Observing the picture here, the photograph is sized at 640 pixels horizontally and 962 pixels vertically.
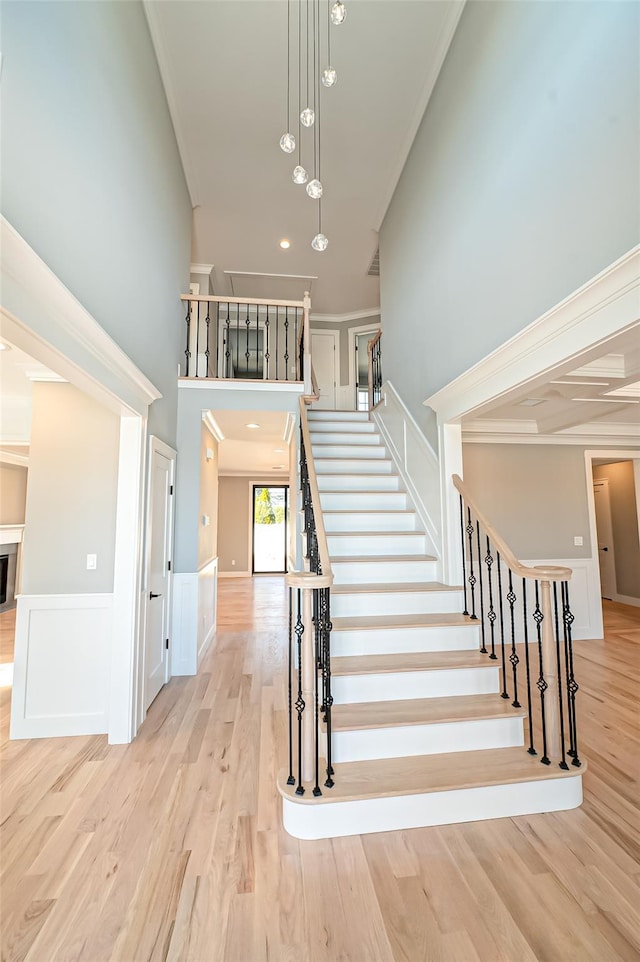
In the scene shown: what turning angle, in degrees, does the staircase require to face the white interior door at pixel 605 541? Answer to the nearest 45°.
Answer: approximately 135° to its left

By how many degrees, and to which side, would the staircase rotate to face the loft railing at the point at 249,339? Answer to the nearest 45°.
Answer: approximately 135° to its right

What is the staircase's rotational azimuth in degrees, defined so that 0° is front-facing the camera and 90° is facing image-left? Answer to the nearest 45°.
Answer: approximately 0°

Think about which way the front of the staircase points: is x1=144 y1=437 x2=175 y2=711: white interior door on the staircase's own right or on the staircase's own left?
on the staircase's own right

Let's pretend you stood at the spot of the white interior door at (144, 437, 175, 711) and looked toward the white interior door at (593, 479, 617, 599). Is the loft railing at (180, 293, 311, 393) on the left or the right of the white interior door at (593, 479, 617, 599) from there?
left

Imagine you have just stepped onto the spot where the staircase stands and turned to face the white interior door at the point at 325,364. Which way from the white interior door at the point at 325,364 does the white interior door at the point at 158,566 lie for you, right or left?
left

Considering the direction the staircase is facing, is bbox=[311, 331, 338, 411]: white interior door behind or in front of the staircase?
behind

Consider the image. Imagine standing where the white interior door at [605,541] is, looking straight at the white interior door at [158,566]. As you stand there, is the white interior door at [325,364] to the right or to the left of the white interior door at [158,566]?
right

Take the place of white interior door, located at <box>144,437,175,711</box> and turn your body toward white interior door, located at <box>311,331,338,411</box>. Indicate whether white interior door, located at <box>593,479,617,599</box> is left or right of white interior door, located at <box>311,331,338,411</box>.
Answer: right
